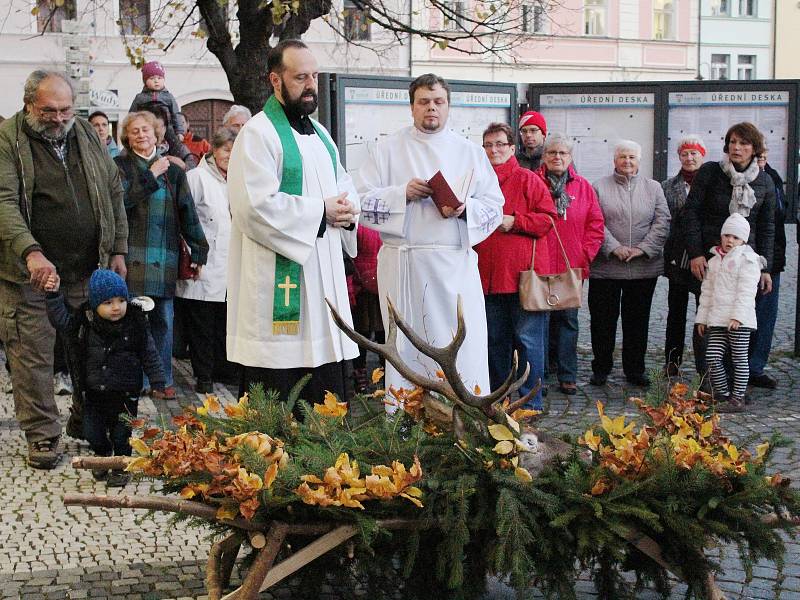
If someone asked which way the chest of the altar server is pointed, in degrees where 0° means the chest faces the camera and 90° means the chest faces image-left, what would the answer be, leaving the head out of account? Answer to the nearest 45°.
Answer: approximately 0°

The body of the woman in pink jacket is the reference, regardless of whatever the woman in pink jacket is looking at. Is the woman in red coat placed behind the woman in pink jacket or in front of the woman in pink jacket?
in front

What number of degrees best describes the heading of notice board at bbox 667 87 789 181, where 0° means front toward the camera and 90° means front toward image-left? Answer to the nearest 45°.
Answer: approximately 0°

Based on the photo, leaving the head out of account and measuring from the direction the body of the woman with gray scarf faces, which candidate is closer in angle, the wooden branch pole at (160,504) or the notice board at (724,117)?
the wooden branch pole

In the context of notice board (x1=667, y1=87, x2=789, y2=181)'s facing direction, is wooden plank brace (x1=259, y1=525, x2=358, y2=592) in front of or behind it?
in front

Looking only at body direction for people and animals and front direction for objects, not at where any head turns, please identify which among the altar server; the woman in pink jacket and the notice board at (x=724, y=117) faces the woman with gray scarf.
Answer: the notice board

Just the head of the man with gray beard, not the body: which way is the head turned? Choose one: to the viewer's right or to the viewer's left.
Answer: to the viewer's right

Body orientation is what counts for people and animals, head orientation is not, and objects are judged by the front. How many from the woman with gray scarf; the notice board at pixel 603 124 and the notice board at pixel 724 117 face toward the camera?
3

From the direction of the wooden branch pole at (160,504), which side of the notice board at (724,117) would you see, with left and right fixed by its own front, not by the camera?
front

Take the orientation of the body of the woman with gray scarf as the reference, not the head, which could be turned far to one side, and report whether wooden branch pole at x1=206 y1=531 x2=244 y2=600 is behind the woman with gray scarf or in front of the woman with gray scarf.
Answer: in front

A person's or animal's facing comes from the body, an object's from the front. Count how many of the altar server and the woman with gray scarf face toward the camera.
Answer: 2

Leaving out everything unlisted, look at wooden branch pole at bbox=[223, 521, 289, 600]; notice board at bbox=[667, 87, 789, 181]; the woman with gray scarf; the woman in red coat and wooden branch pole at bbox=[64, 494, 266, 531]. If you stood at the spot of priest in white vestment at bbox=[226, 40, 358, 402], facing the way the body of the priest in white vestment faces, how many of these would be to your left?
3

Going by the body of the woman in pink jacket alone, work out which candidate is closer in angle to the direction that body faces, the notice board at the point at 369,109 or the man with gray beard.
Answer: the man with gray beard

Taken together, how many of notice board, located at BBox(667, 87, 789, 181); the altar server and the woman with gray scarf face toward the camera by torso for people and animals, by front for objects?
3
